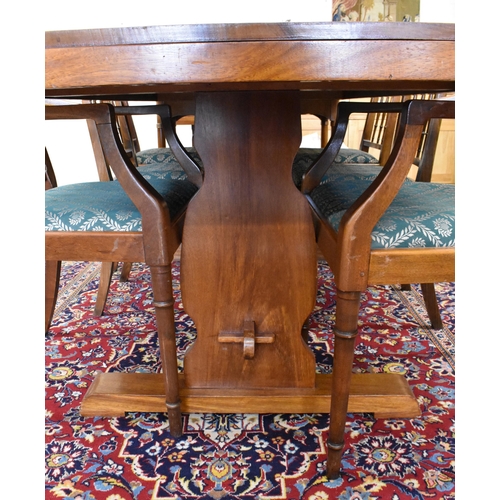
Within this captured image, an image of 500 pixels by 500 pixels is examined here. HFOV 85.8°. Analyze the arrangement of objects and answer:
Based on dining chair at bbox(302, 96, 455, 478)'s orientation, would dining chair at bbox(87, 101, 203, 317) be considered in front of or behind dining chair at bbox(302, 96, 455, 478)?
in front

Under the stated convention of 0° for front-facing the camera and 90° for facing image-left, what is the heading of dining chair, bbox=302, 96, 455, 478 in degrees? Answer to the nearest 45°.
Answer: approximately 90°

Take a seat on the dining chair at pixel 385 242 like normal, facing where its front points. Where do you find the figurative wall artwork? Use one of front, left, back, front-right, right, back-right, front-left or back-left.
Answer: right

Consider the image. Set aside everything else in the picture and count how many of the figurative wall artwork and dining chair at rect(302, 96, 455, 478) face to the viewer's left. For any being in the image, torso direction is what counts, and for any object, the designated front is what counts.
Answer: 1

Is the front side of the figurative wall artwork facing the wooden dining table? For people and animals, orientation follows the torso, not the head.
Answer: yes

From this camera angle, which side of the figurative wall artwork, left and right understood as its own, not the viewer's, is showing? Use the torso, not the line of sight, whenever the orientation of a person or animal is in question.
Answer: front

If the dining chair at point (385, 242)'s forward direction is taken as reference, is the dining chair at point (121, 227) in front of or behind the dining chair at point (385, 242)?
in front

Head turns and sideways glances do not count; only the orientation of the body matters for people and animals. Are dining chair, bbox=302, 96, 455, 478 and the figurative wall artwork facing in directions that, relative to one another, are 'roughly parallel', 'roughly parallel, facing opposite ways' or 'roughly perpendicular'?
roughly perpendicular

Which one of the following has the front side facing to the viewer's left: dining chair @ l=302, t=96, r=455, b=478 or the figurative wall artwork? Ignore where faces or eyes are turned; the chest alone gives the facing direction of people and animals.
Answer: the dining chair

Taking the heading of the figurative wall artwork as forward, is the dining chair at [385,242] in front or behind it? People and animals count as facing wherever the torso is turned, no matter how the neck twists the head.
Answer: in front

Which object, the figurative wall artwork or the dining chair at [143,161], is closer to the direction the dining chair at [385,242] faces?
the dining chair
